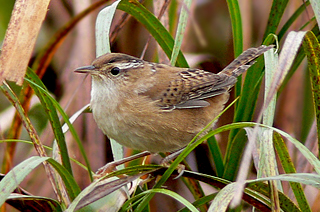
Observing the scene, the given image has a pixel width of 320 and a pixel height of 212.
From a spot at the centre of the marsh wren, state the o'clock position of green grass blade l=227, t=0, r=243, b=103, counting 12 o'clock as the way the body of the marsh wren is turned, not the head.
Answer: The green grass blade is roughly at 6 o'clock from the marsh wren.

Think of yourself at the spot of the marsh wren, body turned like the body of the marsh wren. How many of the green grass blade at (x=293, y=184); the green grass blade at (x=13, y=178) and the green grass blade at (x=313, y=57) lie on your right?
0

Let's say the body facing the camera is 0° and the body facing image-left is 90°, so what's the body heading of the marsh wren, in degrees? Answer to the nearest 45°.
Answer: approximately 90°

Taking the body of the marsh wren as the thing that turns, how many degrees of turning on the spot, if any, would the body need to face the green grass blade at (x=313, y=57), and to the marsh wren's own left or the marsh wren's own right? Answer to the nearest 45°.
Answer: approximately 135° to the marsh wren's own left

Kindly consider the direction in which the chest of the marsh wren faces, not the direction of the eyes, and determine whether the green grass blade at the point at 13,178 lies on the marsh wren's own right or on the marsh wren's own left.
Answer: on the marsh wren's own left

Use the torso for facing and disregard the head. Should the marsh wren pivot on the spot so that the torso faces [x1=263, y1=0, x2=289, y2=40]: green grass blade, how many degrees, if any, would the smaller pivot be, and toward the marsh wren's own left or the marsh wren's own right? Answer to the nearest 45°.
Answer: approximately 180°
